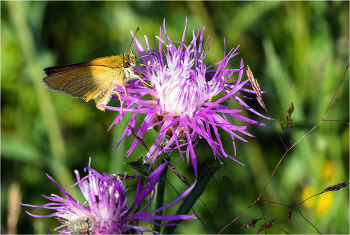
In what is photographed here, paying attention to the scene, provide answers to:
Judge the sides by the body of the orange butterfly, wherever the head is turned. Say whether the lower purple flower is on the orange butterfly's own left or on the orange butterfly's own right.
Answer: on the orange butterfly's own right

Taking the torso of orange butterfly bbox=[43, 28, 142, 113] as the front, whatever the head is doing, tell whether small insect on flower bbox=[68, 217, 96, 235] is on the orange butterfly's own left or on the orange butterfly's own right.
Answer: on the orange butterfly's own right

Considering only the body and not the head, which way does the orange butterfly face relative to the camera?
to the viewer's right
